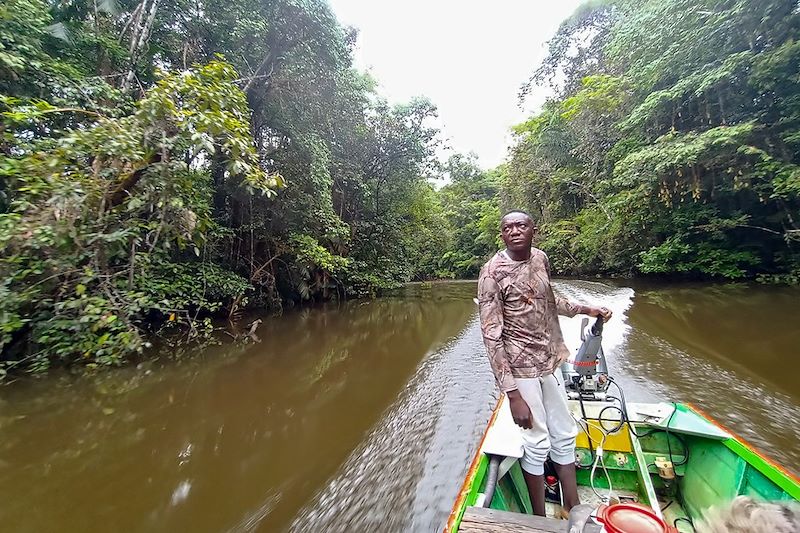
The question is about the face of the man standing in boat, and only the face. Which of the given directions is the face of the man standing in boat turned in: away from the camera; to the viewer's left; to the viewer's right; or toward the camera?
toward the camera

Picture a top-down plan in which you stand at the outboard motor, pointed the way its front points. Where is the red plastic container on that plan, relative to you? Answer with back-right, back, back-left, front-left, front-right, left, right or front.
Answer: front

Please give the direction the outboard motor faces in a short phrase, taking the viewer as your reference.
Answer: facing the viewer

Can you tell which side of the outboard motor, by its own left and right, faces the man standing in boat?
front
